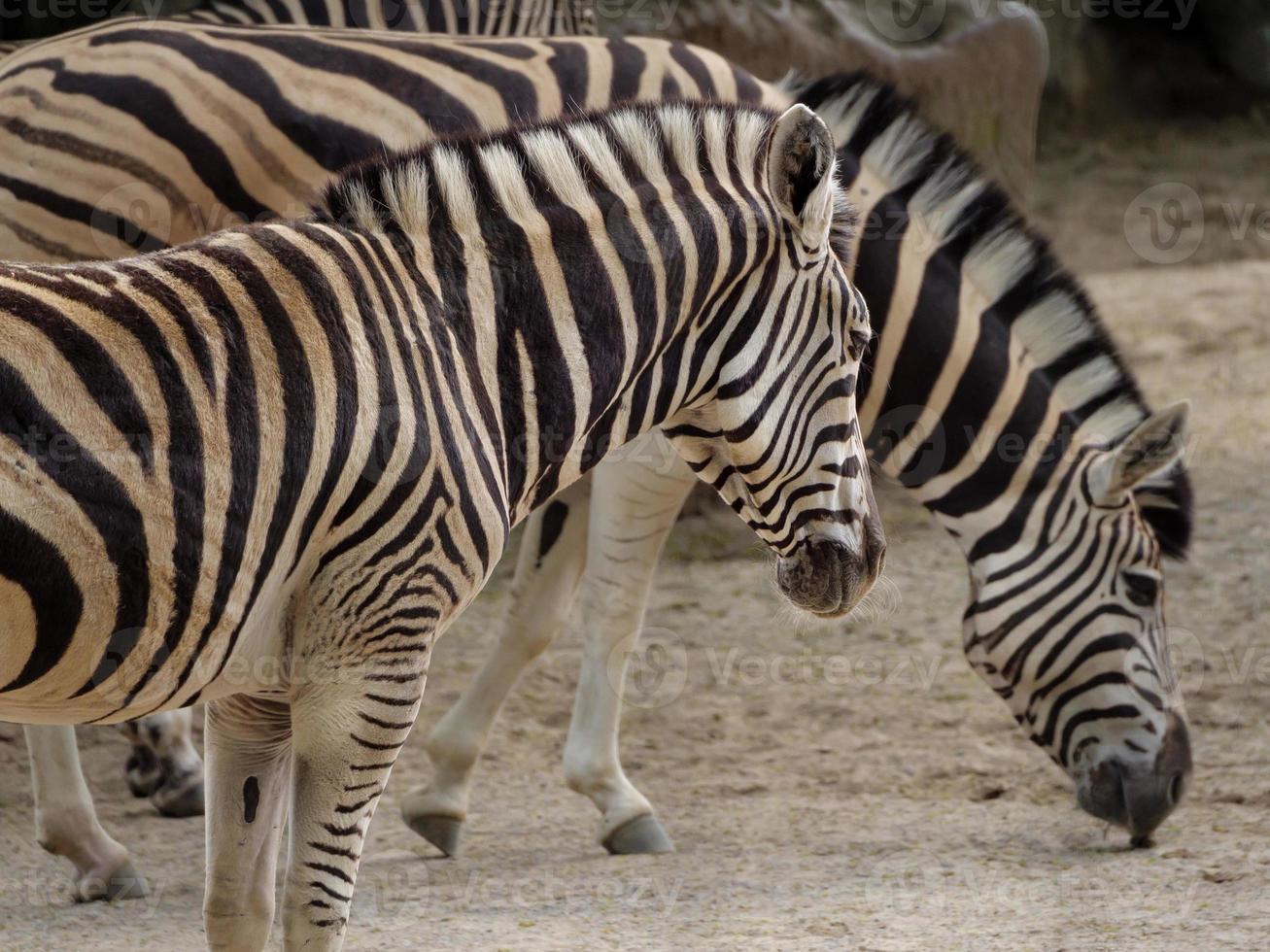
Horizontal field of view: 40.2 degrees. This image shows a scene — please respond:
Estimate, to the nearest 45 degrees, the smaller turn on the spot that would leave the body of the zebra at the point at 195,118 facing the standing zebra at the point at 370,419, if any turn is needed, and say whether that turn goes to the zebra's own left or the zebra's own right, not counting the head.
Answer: approximately 90° to the zebra's own right

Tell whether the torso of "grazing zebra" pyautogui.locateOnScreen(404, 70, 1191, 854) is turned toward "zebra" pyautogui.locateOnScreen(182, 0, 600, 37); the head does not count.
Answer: no

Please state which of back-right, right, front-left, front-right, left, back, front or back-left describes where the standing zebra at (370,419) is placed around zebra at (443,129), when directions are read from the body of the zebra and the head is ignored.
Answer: right

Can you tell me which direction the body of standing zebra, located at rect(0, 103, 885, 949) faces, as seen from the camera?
to the viewer's right

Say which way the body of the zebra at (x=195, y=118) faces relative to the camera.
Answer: to the viewer's right

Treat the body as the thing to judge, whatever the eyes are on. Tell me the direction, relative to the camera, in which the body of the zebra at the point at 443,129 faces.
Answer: to the viewer's right

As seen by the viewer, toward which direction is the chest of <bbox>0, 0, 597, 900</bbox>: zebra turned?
to the viewer's right

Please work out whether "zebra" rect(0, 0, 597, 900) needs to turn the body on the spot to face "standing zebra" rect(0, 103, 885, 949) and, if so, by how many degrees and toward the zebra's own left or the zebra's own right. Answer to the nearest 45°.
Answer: approximately 90° to the zebra's own right

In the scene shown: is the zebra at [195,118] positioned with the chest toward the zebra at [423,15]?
no

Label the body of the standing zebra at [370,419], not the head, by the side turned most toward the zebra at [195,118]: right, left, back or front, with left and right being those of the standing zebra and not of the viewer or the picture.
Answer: left

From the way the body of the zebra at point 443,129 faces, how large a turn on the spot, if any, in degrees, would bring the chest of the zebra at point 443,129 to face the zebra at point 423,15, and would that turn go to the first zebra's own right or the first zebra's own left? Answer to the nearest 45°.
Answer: approximately 90° to the first zebra's own left

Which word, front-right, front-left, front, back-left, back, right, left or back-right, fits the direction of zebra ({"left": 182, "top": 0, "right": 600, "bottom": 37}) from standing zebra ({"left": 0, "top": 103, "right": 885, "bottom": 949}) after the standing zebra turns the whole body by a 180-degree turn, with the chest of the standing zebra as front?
right

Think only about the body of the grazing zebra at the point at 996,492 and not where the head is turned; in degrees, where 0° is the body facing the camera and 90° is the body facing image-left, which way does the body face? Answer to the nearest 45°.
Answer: approximately 270°
